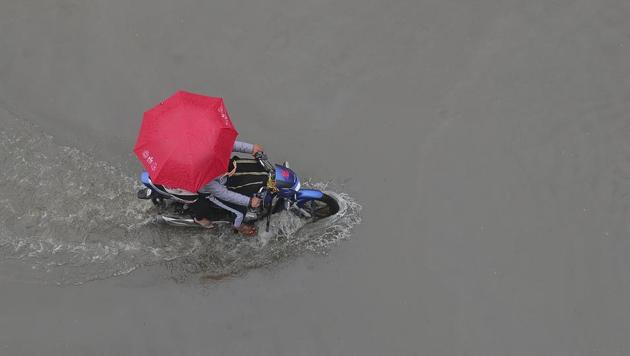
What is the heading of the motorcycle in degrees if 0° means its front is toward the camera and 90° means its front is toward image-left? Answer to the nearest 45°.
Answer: approximately 270°

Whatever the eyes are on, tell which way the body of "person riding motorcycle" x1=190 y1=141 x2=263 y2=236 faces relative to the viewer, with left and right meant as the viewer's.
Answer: facing to the right of the viewer
